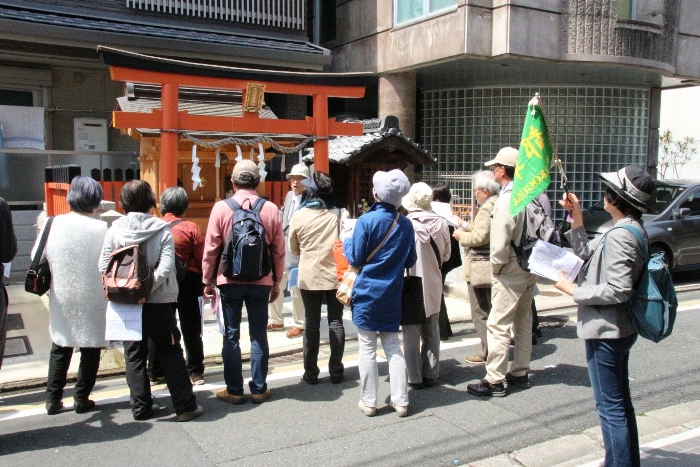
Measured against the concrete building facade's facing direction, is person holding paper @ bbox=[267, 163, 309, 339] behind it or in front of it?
in front

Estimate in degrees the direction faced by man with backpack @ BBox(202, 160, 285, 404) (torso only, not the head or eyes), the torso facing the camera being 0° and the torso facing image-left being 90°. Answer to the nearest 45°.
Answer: approximately 180°

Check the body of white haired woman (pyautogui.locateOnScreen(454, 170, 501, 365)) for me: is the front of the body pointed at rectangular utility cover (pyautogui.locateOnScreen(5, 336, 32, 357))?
yes

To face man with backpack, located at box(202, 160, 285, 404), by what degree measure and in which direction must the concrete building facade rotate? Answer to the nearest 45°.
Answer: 0° — it already faces them

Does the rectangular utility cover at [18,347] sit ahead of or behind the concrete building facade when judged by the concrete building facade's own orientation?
ahead

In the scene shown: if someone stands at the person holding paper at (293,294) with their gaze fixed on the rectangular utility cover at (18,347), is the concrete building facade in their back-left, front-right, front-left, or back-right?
back-right

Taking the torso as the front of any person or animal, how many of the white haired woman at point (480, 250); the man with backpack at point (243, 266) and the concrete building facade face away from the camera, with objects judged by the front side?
1

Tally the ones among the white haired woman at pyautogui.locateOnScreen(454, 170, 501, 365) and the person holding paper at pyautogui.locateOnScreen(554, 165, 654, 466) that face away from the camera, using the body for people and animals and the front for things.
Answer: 0

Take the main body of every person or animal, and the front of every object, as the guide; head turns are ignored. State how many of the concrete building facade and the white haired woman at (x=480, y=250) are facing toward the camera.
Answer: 1

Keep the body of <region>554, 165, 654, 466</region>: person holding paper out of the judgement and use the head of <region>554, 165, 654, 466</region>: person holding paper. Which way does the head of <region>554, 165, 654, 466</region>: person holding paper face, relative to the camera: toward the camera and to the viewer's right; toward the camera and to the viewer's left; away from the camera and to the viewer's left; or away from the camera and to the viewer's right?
away from the camera and to the viewer's left

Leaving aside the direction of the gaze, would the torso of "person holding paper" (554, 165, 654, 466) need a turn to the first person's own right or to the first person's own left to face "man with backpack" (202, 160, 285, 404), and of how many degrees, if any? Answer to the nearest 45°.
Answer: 0° — they already face them

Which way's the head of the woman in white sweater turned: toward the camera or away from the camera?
away from the camera

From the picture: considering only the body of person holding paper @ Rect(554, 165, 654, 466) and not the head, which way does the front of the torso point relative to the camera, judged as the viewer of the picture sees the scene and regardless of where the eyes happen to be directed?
to the viewer's left

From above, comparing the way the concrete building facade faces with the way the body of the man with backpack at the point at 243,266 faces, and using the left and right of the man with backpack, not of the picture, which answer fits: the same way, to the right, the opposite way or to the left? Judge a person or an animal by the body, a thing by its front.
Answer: the opposite way

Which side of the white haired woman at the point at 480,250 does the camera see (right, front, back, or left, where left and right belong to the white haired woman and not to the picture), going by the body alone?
left

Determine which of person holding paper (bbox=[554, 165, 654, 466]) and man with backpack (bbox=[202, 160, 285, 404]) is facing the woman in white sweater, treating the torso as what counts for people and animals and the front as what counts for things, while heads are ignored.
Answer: the person holding paper

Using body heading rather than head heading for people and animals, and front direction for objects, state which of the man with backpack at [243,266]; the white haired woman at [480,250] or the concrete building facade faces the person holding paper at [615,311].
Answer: the concrete building facade
